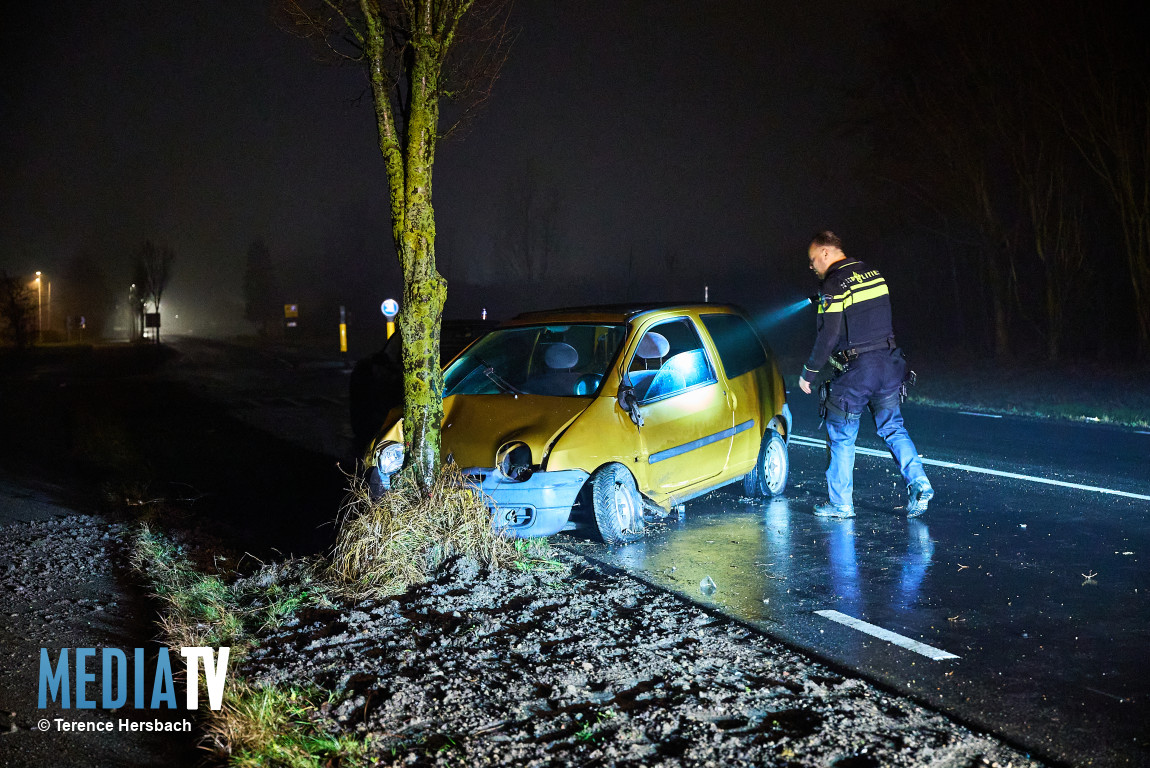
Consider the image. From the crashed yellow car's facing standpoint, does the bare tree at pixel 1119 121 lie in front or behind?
behind

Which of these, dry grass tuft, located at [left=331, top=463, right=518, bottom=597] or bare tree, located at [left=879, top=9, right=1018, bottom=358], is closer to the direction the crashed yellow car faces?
the dry grass tuft

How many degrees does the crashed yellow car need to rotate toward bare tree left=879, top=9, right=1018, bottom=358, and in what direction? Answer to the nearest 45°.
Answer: approximately 180°

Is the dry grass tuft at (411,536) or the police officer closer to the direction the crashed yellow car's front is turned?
the dry grass tuft

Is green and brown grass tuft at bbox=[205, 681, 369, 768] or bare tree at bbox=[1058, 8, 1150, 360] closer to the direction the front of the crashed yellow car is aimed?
the green and brown grass tuft

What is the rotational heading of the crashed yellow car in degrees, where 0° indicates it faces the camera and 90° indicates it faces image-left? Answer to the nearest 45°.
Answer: approximately 45°

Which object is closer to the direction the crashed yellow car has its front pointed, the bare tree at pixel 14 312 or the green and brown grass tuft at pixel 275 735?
the green and brown grass tuft

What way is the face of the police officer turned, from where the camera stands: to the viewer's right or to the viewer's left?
to the viewer's left

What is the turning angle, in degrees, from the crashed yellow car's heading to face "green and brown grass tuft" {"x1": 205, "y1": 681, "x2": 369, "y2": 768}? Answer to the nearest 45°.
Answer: approximately 45° to its left

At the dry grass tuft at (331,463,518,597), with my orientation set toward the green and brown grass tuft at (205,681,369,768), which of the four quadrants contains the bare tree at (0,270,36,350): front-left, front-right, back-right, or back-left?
back-right

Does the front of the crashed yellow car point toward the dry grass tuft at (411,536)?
yes
